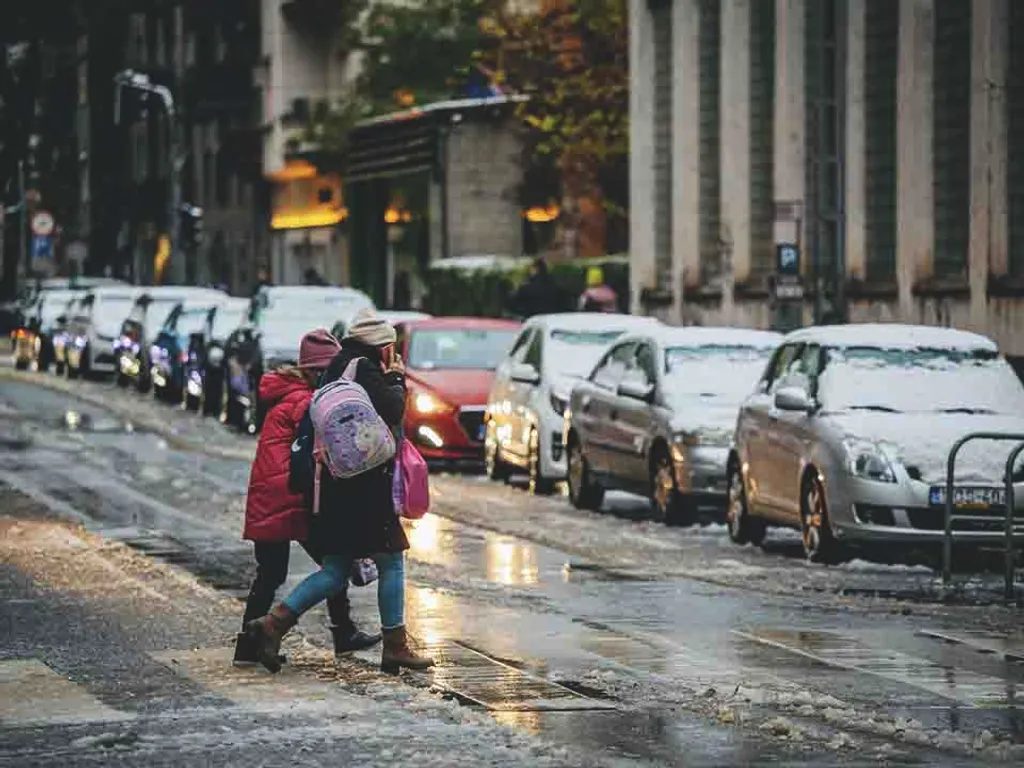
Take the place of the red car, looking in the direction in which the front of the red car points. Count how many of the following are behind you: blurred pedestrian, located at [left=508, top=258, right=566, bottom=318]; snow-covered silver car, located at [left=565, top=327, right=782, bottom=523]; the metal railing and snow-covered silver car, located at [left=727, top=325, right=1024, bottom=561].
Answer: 1

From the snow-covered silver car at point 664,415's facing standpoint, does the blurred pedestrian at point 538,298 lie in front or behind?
behind

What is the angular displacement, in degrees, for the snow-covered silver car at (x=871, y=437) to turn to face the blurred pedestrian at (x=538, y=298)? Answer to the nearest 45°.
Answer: approximately 135° to its left

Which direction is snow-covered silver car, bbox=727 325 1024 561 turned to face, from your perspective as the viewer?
facing the viewer and to the right of the viewer

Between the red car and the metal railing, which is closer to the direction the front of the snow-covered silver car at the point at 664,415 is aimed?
the metal railing

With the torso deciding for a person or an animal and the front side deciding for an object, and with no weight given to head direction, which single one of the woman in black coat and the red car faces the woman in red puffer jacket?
the red car

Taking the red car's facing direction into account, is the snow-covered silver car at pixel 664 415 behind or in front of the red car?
in front

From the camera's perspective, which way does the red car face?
toward the camera

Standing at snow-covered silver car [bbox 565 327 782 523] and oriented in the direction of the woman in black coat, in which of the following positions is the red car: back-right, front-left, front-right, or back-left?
back-right
